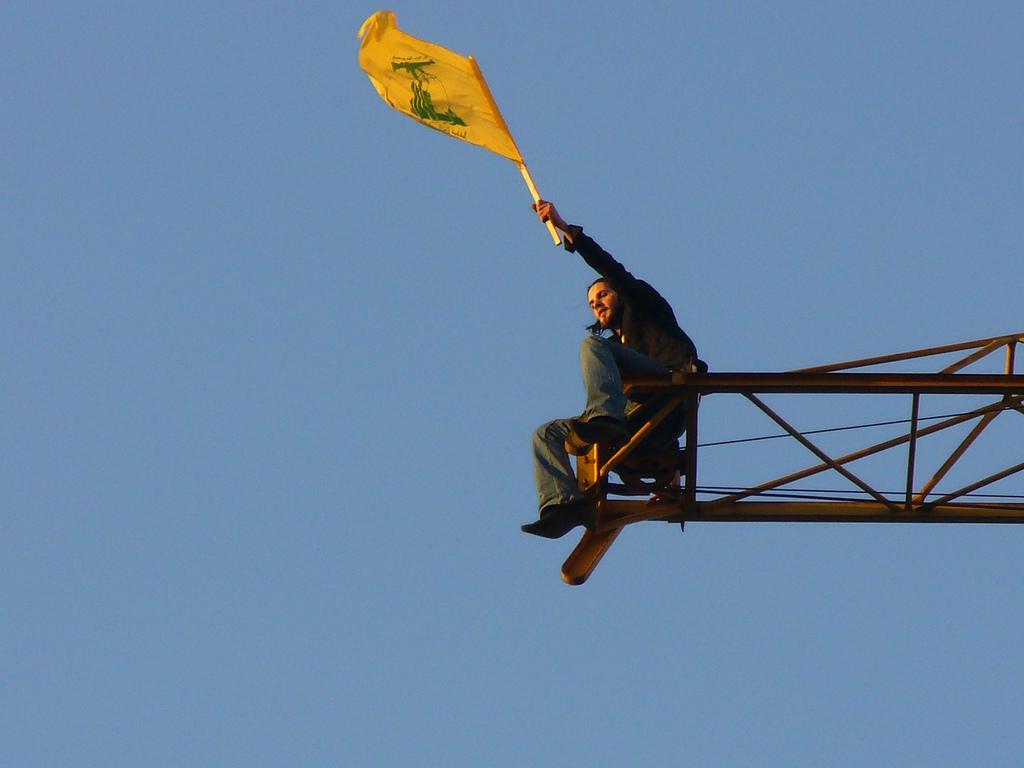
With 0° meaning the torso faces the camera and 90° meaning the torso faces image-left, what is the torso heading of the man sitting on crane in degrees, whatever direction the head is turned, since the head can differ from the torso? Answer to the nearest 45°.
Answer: approximately 90°
